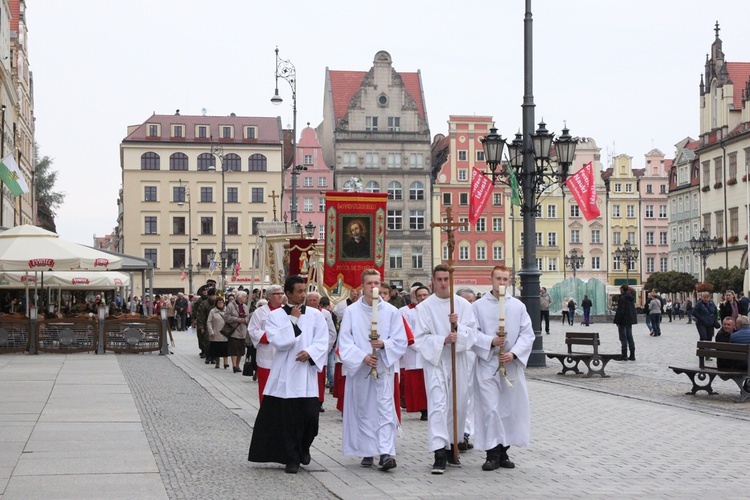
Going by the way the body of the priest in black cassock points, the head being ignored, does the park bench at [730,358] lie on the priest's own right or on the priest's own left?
on the priest's own left

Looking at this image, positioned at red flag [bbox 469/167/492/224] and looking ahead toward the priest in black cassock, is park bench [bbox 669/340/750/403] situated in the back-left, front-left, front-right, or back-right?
front-left

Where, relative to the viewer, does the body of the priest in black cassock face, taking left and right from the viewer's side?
facing the viewer and to the right of the viewer

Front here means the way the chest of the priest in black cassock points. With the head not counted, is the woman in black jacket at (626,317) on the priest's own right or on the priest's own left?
on the priest's own left

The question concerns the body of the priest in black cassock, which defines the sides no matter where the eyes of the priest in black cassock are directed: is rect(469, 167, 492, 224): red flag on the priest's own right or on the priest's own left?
on the priest's own left

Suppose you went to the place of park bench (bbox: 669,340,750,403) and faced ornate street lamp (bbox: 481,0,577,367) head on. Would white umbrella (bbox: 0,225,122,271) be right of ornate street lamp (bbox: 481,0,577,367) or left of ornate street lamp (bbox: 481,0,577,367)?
left

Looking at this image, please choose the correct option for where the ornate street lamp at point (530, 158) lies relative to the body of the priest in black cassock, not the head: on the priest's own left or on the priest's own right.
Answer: on the priest's own left
